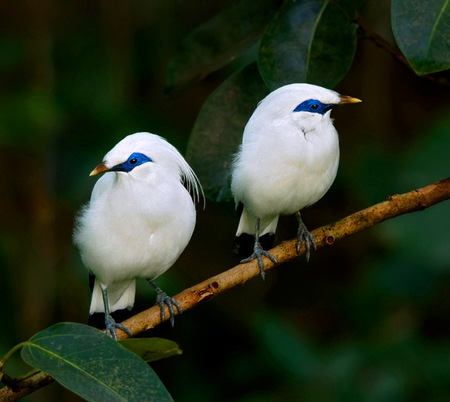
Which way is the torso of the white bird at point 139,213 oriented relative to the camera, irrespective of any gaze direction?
toward the camera

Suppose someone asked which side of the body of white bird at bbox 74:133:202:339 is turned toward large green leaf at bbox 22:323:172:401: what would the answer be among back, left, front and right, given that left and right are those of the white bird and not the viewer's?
front

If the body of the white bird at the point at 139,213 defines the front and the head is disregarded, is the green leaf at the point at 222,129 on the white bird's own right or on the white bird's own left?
on the white bird's own left

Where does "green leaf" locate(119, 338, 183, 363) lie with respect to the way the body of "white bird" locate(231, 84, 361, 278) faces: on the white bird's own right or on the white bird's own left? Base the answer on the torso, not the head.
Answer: on the white bird's own right

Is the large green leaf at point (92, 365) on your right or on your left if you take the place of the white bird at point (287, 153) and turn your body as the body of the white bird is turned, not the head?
on your right

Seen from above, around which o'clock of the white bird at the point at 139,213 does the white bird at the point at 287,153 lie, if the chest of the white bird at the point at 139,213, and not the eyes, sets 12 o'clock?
the white bird at the point at 287,153 is roughly at 9 o'clock from the white bird at the point at 139,213.

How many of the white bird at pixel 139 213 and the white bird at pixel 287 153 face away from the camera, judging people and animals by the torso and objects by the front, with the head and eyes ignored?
0

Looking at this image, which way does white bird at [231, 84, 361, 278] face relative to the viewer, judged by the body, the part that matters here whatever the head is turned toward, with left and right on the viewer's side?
facing the viewer and to the right of the viewer

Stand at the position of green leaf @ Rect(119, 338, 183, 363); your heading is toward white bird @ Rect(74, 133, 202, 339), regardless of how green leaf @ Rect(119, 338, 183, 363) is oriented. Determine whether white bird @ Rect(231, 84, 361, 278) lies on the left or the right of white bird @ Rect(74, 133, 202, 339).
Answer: right
